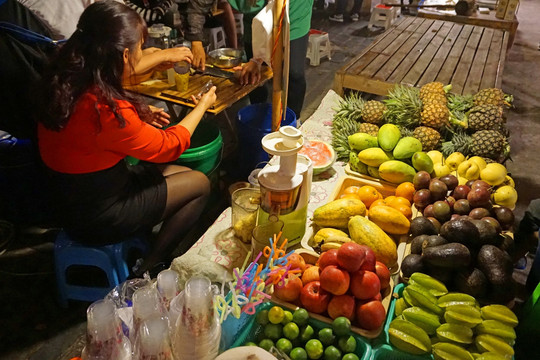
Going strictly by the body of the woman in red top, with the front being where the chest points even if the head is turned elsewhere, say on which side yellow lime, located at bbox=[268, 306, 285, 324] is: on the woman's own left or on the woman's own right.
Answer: on the woman's own right

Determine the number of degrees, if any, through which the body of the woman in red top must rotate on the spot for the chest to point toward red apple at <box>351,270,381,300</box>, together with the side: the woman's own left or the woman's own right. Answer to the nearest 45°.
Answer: approximately 90° to the woman's own right

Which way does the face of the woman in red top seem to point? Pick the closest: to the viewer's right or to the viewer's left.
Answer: to the viewer's right

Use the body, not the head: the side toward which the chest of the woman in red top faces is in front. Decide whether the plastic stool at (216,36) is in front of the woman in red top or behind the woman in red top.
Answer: in front

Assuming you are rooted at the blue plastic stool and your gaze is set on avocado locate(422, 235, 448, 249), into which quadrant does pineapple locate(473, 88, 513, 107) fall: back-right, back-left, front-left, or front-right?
front-left

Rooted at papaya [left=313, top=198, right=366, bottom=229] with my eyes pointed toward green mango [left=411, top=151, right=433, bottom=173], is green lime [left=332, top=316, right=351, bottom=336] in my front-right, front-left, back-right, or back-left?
back-right

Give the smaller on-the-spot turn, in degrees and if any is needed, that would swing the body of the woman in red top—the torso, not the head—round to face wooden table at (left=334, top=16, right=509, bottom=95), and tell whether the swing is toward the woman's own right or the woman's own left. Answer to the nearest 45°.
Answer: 0° — they already face it

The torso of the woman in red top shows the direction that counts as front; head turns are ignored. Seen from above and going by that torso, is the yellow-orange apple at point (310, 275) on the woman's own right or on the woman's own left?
on the woman's own right

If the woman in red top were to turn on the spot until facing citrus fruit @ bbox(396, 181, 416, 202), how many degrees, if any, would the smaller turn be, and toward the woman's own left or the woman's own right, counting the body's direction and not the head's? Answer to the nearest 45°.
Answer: approximately 45° to the woman's own right

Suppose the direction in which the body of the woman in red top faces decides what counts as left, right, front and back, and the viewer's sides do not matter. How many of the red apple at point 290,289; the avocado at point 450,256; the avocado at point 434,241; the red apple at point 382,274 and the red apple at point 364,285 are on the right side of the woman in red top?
5

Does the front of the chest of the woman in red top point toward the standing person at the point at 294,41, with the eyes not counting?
yes

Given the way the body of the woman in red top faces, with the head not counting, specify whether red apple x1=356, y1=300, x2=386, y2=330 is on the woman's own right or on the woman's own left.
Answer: on the woman's own right

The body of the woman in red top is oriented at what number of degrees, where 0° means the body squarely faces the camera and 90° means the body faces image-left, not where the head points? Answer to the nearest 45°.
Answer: approximately 225°
